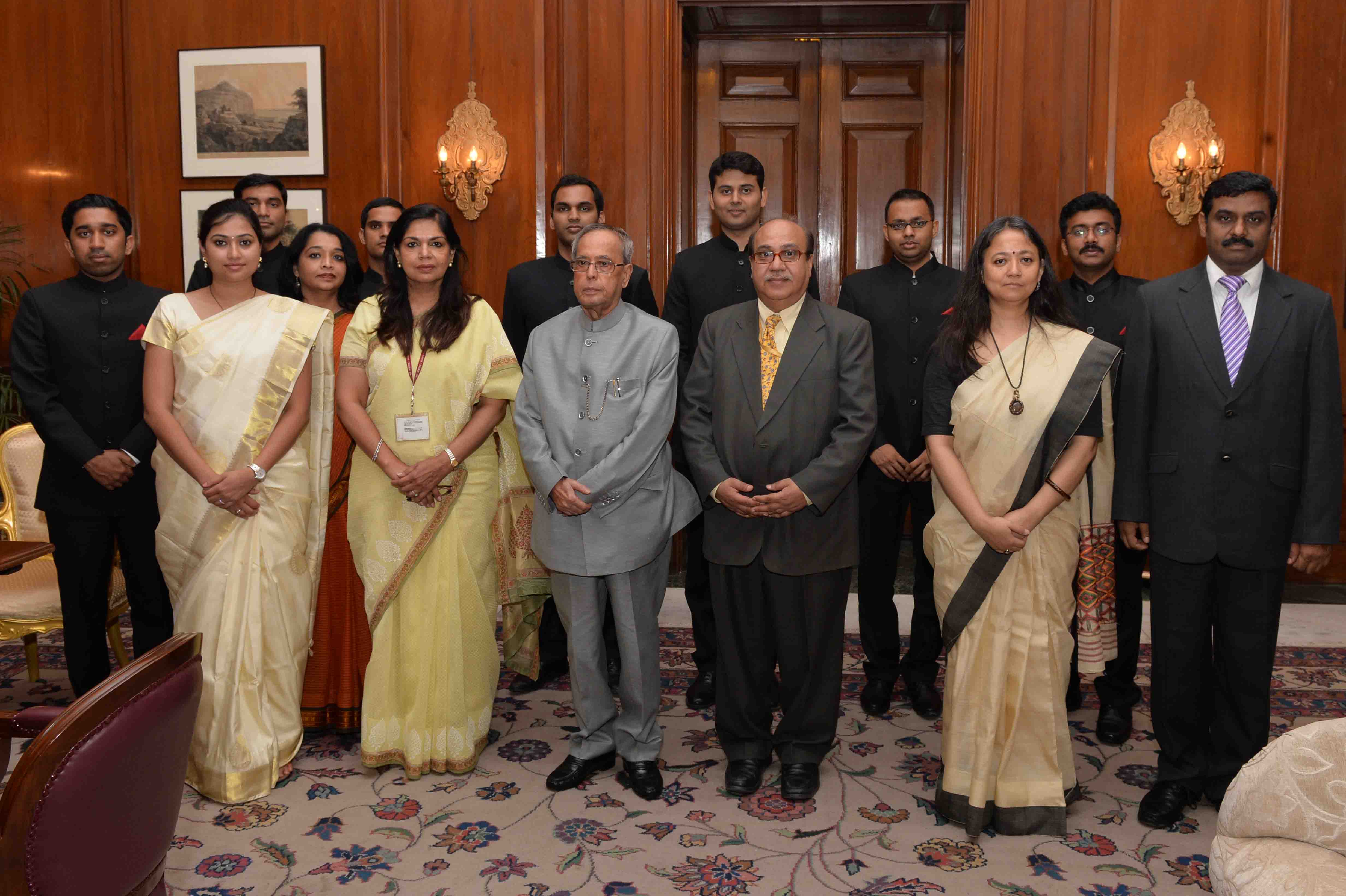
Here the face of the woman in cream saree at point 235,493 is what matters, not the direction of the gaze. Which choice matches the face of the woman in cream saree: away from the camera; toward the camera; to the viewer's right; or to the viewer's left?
toward the camera

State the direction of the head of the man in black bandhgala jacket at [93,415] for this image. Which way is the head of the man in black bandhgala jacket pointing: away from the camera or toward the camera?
toward the camera

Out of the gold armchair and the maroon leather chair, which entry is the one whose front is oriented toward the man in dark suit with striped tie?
the gold armchair

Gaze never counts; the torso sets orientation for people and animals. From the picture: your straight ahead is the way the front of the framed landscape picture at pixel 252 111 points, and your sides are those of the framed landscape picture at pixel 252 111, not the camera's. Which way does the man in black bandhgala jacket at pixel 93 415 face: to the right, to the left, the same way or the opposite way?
the same way

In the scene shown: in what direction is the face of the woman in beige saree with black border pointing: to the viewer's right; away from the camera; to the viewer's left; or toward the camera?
toward the camera

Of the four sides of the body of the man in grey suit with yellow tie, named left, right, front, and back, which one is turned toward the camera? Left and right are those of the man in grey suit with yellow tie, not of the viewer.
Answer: front

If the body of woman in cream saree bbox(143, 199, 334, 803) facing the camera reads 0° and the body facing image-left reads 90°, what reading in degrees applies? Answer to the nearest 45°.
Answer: approximately 0°

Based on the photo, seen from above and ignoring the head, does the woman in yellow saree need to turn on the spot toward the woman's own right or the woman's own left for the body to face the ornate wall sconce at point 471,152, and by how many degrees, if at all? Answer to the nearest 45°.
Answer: approximately 180°

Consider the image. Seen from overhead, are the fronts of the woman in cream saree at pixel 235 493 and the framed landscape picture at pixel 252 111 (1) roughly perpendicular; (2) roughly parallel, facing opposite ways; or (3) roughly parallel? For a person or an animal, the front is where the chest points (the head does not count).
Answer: roughly parallel

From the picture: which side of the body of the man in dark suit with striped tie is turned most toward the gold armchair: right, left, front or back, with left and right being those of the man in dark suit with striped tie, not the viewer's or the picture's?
right

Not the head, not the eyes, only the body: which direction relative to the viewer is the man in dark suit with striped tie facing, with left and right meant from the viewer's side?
facing the viewer

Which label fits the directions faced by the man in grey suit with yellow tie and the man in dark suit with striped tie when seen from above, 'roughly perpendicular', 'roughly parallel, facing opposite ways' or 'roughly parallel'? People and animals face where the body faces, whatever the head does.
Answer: roughly parallel

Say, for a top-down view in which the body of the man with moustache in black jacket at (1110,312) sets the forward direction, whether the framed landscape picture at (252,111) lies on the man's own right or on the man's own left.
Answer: on the man's own right

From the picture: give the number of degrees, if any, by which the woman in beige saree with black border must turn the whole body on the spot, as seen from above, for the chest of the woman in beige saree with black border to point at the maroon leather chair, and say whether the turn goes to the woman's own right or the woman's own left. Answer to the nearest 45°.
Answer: approximately 45° to the woman's own right

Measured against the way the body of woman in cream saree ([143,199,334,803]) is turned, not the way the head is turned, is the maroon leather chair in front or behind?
in front

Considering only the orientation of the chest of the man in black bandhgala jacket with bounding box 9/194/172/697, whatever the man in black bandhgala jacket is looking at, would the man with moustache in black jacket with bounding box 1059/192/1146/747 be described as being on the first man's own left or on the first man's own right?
on the first man's own left

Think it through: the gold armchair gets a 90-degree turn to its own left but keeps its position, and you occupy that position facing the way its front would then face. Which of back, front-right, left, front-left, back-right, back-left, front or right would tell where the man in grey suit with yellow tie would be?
right

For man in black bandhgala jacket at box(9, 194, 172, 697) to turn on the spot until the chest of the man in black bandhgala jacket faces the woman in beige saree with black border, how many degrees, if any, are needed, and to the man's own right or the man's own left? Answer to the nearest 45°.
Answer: approximately 45° to the man's own left

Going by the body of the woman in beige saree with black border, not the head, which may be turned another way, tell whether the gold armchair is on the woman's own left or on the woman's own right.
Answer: on the woman's own right

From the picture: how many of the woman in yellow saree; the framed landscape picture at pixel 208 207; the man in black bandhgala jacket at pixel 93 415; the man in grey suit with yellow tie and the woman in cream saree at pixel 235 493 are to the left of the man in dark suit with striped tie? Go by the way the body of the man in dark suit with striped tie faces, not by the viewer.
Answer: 0

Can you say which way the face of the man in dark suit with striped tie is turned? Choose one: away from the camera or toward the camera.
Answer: toward the camera
